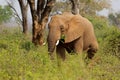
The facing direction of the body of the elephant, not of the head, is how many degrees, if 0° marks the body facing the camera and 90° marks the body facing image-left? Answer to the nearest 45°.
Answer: approximately 45°
